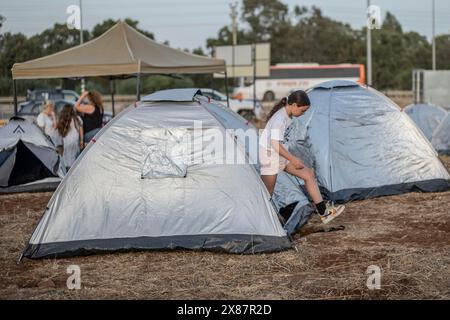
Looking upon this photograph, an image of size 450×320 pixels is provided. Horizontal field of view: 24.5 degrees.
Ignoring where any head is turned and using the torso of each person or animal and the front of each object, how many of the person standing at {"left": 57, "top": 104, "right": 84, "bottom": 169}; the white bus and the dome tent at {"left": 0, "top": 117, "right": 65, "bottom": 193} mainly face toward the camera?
1

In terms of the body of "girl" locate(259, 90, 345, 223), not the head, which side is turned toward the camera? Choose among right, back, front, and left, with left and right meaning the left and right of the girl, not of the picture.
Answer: right

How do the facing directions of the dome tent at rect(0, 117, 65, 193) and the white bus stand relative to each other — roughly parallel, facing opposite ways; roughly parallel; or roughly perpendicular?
roughly perpendicular

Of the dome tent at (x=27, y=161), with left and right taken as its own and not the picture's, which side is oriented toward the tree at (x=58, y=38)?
back

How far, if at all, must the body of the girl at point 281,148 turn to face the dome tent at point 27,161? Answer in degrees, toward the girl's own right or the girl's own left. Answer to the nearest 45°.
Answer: approximately 135° to the girl's own left

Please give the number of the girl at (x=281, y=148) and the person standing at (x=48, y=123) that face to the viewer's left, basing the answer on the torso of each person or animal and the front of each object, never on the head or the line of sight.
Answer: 0

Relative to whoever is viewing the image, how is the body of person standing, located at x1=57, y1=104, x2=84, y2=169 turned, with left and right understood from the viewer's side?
facing away from the viewer

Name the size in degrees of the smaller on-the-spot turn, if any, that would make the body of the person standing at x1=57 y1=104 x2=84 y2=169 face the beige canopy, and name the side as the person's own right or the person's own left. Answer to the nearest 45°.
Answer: approximately 45° to the person's own right

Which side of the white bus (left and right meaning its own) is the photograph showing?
left

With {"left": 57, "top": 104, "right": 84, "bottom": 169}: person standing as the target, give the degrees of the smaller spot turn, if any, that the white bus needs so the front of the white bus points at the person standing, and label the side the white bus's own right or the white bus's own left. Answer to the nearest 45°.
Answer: approximately 90° to the white bus's own left

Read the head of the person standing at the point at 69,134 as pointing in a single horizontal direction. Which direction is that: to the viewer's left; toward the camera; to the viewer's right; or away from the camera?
away from the camera
